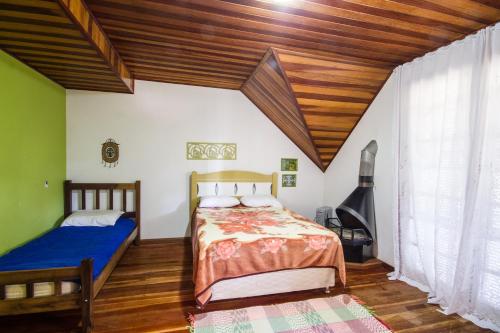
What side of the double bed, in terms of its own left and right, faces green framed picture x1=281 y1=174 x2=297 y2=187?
back

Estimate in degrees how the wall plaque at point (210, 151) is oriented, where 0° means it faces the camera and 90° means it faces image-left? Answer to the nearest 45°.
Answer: approximately 0°

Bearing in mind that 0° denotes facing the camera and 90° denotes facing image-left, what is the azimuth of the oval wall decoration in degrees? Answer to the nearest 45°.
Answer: approximately 0°

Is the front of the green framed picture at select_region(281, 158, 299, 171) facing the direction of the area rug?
yes

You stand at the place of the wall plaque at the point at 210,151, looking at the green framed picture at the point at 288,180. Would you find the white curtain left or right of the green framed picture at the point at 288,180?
right

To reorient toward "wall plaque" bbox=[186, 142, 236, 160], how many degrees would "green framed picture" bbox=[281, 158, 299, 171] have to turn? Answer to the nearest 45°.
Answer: approximately 45° to its right

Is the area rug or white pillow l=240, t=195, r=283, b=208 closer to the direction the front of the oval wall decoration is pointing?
the area rug
